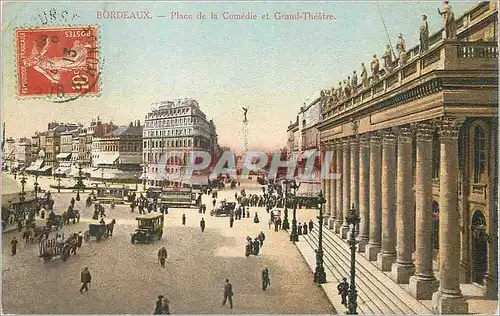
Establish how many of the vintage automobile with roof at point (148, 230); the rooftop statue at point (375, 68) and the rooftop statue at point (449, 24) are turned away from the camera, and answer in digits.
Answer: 0

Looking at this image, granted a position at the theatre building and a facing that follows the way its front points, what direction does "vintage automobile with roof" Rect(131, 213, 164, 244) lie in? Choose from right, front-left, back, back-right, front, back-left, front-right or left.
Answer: front-right

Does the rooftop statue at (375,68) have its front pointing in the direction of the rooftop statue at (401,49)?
no

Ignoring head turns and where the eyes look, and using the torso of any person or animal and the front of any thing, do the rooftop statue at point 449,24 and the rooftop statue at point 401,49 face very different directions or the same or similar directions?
same or similar directions

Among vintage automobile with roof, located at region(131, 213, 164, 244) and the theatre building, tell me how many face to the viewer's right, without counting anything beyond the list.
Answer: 0

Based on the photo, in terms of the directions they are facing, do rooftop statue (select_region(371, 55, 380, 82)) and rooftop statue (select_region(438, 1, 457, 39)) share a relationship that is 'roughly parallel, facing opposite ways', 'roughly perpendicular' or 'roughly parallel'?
roughly parallel

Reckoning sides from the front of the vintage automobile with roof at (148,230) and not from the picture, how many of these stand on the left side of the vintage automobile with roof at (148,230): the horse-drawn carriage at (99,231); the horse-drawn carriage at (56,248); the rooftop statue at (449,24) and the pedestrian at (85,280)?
1

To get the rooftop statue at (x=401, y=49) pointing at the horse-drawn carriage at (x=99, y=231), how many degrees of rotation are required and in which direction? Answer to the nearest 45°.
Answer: approximately 45° to its right

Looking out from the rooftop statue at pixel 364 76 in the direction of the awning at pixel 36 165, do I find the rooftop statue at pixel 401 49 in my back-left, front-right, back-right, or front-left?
back-left

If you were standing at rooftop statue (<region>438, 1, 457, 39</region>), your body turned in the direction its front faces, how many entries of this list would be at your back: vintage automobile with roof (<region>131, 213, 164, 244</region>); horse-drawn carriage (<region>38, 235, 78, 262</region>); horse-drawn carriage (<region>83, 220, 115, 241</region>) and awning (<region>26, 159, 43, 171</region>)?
0

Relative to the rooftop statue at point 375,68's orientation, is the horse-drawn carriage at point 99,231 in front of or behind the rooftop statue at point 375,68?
in front

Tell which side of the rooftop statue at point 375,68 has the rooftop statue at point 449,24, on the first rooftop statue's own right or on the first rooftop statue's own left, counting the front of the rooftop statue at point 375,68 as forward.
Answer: on the first rooftop statue's own left

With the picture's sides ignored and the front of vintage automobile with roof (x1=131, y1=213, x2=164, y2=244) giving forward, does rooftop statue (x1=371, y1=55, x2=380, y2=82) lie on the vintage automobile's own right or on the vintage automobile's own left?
on the vintage automobile's own left

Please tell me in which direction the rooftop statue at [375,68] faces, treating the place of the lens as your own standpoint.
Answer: facing the viewer and to the left of the viewer
